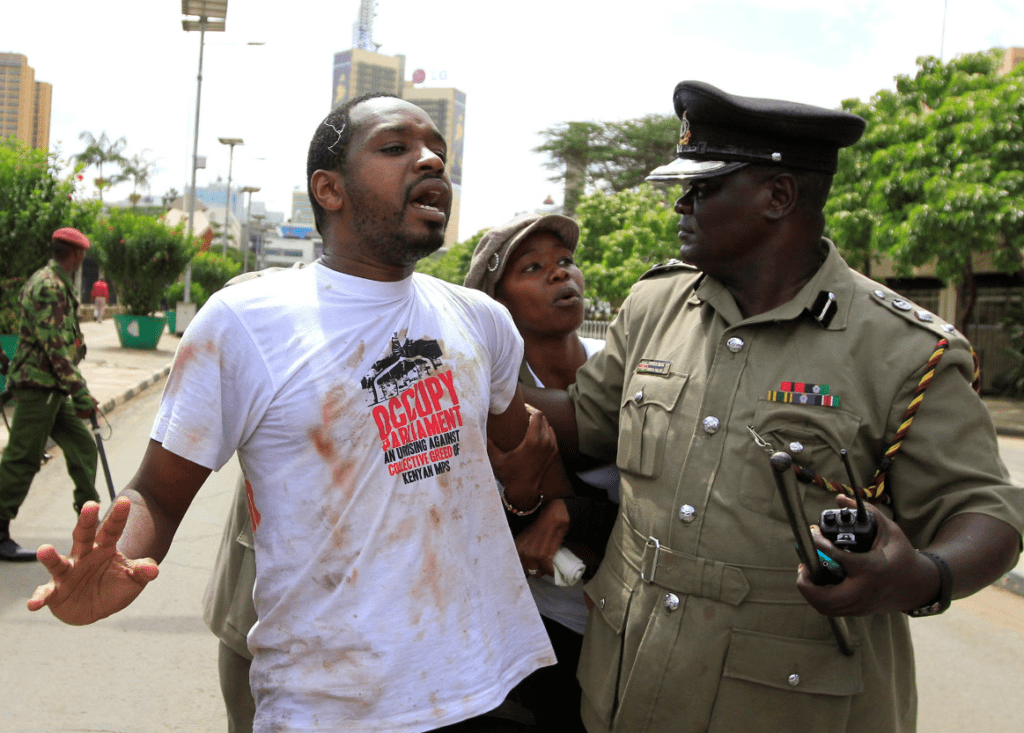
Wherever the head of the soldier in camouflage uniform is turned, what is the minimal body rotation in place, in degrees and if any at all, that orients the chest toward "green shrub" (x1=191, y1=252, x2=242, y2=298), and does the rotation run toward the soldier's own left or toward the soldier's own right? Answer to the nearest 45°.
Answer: approximately 90° to the soldier's own left

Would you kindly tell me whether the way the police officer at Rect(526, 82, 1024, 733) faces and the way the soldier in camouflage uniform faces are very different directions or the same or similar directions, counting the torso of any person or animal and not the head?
very different directions

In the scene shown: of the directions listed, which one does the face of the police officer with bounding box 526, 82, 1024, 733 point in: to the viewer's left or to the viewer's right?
to the viewer's left

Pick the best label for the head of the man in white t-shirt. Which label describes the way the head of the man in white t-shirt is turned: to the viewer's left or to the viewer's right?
to the viewer's right

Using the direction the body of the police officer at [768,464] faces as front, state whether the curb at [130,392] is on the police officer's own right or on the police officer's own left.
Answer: on the police officer's own right

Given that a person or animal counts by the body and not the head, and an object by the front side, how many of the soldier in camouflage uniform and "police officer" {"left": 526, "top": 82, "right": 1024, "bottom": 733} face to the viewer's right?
1

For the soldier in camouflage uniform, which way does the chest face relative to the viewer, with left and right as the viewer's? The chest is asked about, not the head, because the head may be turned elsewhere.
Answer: facing to the right of the viewer
